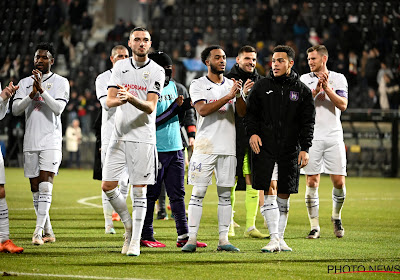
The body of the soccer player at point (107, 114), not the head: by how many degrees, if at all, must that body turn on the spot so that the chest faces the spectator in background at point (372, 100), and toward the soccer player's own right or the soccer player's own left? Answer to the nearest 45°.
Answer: approximately 90° to the soccer player's own left

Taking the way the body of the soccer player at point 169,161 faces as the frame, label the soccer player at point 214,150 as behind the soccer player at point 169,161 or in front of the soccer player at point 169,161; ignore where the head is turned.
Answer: in front

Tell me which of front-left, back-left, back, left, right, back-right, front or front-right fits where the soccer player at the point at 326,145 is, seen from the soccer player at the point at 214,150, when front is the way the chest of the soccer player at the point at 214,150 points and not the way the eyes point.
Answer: left

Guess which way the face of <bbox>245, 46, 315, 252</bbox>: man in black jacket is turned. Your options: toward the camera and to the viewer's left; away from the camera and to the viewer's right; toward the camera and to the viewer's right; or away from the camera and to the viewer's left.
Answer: toward the camera and to the viewer's left

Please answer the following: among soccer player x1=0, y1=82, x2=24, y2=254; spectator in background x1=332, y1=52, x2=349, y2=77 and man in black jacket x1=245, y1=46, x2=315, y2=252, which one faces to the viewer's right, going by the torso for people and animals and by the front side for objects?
the soccer player

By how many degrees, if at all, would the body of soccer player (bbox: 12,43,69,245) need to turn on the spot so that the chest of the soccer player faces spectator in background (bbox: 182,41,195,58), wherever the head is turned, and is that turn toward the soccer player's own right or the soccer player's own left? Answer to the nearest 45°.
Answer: approximately 180°

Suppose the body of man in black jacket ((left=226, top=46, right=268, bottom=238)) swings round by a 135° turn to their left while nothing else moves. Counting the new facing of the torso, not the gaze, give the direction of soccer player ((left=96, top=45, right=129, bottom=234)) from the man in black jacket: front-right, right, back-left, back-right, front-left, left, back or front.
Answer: left

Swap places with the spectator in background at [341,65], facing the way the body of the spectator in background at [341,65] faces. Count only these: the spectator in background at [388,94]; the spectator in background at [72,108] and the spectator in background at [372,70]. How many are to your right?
1

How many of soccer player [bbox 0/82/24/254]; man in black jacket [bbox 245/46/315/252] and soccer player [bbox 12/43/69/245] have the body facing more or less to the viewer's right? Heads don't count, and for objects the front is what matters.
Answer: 1

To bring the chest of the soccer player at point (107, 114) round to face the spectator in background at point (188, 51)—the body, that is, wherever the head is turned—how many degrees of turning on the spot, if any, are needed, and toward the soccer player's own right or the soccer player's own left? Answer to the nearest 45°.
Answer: approximately 135° to the soccer player's own left

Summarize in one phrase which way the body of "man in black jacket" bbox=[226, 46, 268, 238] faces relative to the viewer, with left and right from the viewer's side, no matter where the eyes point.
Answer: facing the viewer and to the right of the viewer

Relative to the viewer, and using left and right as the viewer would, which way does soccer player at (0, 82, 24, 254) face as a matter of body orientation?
facing to the right of the viewer

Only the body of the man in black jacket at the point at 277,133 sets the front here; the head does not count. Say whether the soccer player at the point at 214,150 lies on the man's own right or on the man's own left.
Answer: on the man's own right
